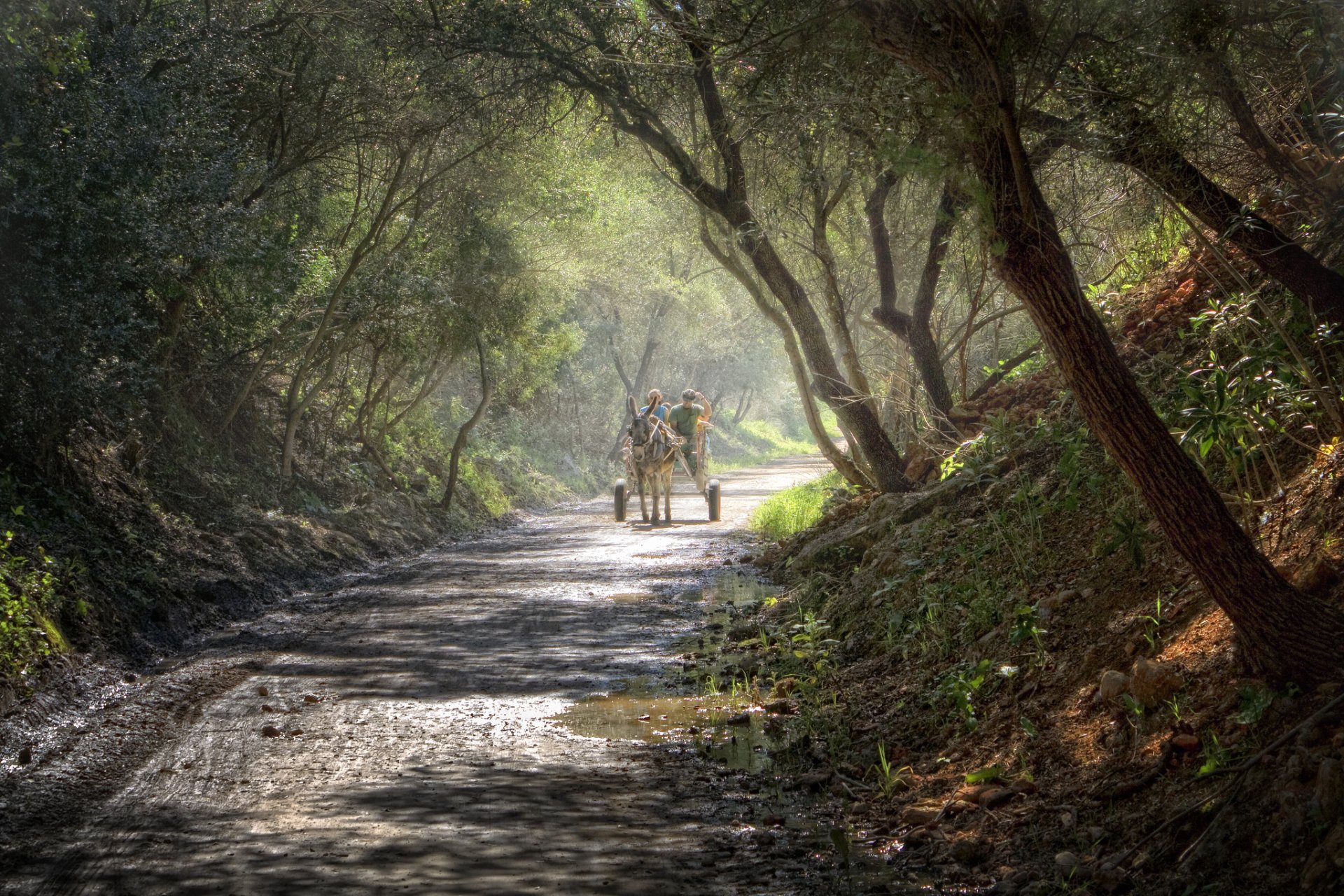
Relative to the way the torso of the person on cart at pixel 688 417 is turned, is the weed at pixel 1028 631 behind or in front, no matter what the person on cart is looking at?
in front

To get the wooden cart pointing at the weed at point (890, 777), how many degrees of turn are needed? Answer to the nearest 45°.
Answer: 0° — it already faces it

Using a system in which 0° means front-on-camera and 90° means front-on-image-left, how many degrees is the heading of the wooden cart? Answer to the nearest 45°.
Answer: approximately 0°

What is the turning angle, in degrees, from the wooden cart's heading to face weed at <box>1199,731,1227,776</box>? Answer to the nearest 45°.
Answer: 0° — it already faces it

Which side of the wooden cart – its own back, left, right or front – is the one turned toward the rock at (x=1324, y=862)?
front

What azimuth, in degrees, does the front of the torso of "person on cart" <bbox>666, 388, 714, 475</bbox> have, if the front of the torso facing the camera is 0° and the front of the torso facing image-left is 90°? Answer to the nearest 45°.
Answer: approximately 0°

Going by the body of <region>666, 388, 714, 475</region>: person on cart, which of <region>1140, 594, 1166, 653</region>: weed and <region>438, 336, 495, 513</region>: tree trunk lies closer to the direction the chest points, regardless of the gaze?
the weed

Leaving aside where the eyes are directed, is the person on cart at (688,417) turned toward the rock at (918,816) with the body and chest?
yes

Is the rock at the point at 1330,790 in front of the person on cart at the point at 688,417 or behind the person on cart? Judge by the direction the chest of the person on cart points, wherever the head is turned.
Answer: in front

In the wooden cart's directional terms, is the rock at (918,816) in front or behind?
in front

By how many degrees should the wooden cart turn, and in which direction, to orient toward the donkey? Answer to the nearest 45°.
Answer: approximately 45° to its right

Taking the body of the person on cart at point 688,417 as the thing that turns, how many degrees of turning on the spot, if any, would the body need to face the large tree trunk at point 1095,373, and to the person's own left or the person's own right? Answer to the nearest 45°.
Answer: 0° — they already face it
